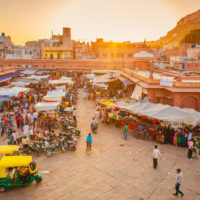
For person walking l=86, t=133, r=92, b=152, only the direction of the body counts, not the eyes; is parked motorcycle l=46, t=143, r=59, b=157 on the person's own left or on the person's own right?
on the person's own left

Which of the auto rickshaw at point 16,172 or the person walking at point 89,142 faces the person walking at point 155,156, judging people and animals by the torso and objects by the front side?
the auto rickshaw

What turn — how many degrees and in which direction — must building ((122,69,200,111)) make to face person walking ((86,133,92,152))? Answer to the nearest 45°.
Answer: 0° — it already faces them

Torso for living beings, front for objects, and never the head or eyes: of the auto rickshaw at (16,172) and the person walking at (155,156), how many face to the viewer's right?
1

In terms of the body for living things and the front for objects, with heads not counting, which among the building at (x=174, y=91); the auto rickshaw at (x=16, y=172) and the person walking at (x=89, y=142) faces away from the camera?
the person walking

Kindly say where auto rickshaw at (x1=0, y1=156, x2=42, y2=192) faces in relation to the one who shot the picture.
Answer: facing to the right of the viewer

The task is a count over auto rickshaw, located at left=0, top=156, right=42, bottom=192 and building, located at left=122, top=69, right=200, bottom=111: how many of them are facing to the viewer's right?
1

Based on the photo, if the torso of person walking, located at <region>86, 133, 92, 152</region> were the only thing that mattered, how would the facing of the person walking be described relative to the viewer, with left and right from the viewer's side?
facing away from the viewer
